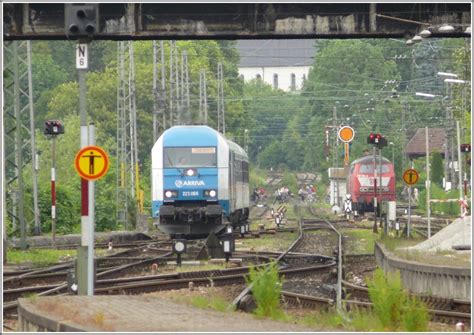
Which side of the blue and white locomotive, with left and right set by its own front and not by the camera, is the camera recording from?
front

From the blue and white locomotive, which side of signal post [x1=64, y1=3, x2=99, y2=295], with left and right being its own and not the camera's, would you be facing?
back

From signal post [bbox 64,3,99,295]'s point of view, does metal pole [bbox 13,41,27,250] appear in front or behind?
behind

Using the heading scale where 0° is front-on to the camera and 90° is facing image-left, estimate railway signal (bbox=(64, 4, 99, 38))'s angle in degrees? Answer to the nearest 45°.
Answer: approximately 0°

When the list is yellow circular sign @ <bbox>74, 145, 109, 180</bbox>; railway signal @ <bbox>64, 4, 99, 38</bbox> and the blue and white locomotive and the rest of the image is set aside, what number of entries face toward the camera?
3

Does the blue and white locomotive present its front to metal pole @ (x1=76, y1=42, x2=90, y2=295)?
yes

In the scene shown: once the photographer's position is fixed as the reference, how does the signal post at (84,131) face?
facing the viewer

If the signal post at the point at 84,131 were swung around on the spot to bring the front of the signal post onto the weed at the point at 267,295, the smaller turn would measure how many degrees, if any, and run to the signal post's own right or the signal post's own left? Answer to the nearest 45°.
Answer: approximately 45° to the signal post's own left

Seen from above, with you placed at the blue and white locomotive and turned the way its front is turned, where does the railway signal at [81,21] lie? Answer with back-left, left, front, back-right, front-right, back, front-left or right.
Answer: front

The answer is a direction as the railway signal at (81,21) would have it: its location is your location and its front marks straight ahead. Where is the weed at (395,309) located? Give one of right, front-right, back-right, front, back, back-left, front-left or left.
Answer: front-left

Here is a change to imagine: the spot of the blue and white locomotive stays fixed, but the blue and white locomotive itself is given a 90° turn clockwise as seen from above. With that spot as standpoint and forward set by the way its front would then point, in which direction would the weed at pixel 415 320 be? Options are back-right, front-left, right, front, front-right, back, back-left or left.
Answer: left

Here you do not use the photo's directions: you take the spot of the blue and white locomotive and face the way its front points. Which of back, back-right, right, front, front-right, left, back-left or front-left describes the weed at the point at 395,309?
front

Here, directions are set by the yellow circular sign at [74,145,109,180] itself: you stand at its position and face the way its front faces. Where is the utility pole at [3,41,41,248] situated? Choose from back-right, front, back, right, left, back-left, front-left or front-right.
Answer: back

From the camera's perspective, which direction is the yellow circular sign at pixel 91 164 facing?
toward the camera
